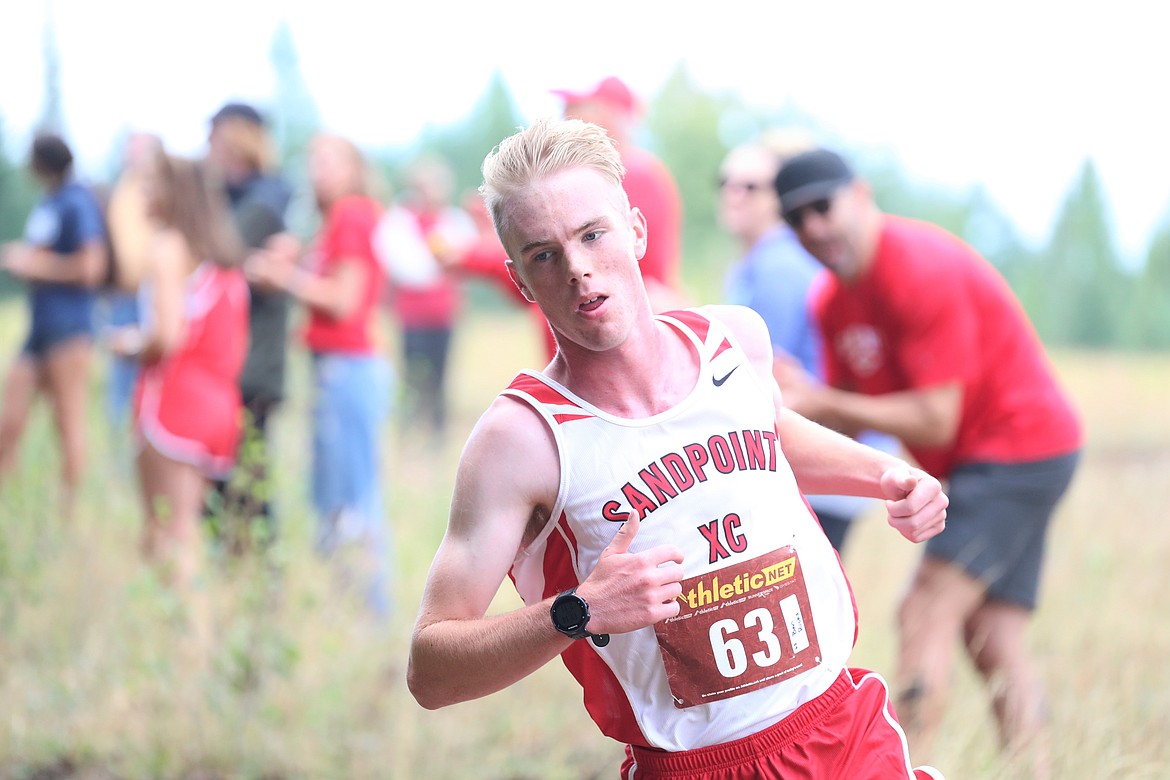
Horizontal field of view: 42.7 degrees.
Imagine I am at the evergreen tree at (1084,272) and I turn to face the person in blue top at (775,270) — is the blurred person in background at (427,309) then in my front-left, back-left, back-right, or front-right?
front-right

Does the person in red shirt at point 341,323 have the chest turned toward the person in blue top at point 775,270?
no

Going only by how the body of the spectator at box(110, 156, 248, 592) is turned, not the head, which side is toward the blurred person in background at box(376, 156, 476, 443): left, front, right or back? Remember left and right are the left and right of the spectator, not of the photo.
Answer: right

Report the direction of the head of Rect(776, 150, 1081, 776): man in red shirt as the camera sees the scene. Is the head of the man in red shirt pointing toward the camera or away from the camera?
toward the camera

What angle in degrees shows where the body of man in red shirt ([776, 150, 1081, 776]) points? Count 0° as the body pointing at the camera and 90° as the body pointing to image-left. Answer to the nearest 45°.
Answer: approximately 45°

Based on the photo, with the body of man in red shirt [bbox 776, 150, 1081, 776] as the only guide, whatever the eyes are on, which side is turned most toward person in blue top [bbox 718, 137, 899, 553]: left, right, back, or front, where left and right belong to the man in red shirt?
right

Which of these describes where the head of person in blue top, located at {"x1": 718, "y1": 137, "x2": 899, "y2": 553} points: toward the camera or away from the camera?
toward the camera

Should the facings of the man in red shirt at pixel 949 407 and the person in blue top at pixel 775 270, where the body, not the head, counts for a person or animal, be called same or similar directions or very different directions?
same or similar directions

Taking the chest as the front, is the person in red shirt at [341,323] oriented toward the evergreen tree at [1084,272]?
no

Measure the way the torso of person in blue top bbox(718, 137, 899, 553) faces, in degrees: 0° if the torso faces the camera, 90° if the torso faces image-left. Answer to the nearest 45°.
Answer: approximately 45°

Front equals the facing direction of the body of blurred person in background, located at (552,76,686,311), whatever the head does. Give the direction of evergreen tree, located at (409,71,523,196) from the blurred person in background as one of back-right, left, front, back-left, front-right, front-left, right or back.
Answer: right
